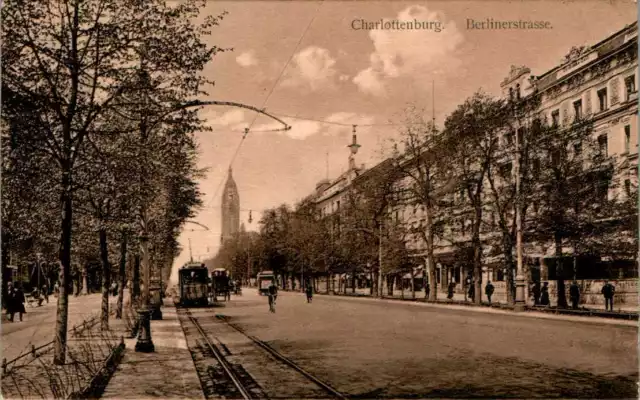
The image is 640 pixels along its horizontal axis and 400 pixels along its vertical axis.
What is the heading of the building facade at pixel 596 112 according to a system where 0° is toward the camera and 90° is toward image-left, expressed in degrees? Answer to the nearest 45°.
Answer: approximately 45°
